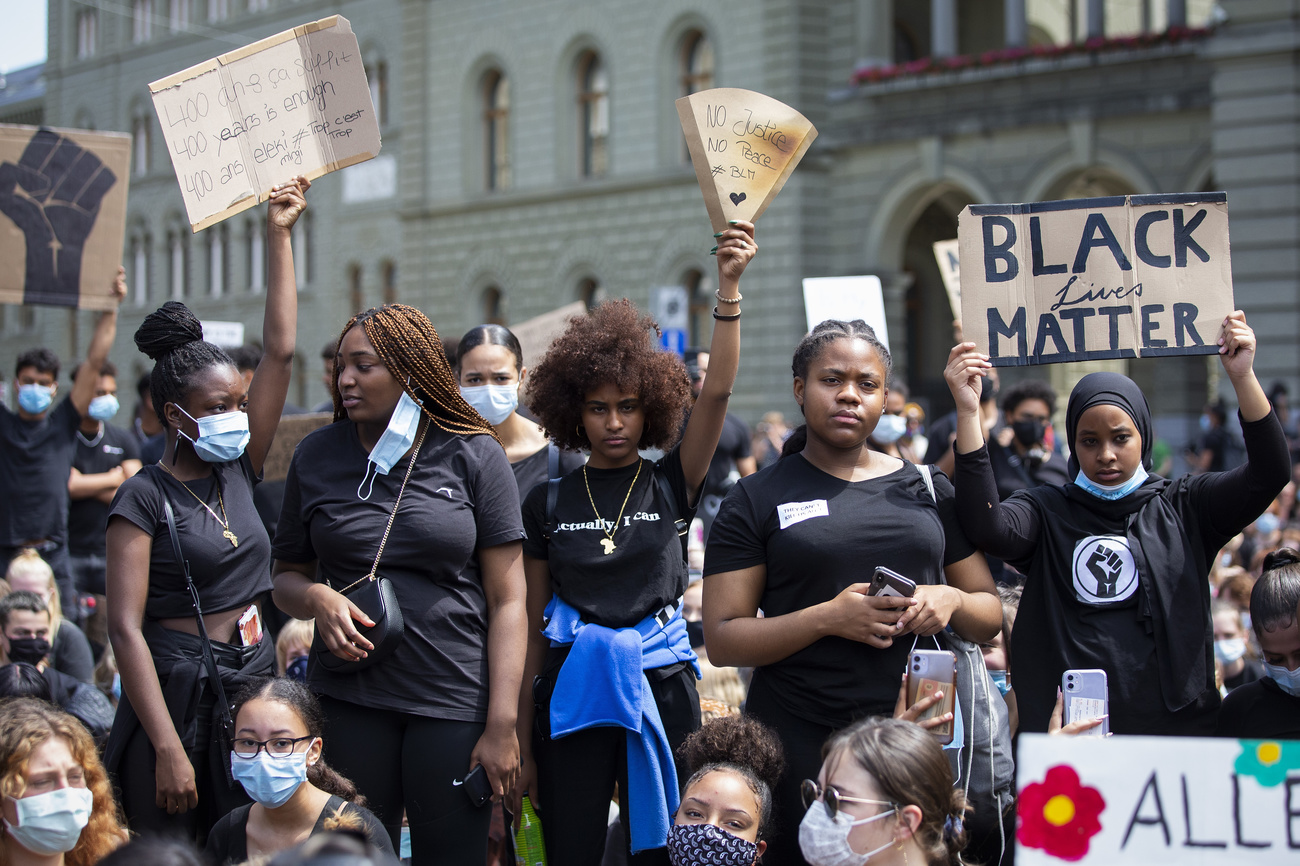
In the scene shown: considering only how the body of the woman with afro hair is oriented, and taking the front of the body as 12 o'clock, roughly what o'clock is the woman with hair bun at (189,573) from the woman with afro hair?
The woman with hair bun is roughly at 3 o'clock from the woman with afro hair.

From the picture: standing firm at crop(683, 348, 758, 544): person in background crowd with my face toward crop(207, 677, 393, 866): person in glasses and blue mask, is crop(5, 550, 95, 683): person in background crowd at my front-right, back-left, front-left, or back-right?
front-right

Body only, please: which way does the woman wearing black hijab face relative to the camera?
toward the camera

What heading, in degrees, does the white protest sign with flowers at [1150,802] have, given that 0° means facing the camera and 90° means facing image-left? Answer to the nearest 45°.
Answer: approximately 0°

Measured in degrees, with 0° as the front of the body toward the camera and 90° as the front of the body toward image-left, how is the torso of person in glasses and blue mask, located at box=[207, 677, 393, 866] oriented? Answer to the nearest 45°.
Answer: approximately 45°

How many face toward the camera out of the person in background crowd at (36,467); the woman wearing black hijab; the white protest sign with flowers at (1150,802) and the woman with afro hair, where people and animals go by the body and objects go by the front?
4

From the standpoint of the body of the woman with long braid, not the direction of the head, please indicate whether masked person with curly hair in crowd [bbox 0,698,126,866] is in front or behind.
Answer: in front

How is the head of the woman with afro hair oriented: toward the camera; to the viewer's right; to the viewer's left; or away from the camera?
toward the camera

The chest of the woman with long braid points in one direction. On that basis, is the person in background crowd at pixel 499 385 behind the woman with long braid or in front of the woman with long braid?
behind

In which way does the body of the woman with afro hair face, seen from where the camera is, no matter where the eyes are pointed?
toward the camera
